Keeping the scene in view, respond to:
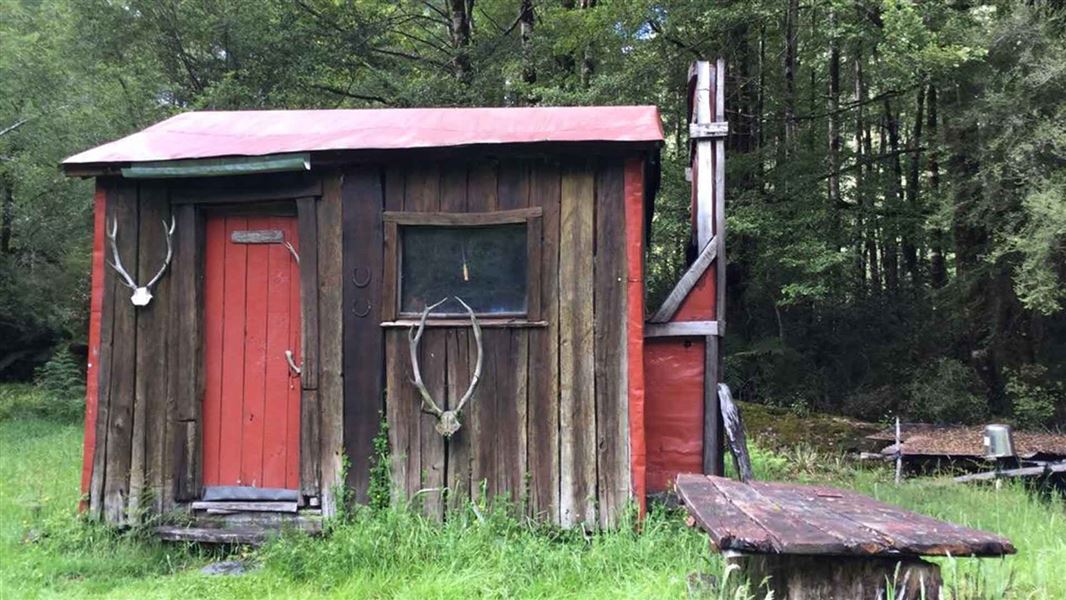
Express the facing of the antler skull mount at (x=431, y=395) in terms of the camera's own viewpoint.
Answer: facing the viewer

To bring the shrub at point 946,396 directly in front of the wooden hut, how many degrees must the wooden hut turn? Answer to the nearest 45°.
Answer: approximately 135° to its left

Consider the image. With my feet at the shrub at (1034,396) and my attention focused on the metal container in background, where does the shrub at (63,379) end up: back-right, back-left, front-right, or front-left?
front-right

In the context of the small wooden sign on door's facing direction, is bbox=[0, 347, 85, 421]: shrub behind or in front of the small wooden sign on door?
behind

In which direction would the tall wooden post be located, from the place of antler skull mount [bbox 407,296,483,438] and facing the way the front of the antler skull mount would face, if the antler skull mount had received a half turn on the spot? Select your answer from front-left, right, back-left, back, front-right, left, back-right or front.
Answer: right

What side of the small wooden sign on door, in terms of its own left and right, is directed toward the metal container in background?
left

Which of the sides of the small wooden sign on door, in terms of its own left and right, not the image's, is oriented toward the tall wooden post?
left

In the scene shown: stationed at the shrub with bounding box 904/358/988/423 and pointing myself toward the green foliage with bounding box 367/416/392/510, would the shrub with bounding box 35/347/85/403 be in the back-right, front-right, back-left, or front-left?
front-right

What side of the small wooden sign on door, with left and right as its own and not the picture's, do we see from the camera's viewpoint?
front

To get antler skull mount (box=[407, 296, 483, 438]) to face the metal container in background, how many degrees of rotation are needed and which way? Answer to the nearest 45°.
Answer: approximately 135° to its left

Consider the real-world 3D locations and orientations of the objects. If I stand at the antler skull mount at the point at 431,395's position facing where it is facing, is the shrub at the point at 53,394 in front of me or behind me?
behind

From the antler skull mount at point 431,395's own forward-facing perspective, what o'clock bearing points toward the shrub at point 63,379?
The shrub is roughly at 5 o'clock from the antler skull mount.

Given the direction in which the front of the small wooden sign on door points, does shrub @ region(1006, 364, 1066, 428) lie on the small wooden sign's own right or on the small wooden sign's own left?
on the small wooden sign's own left
